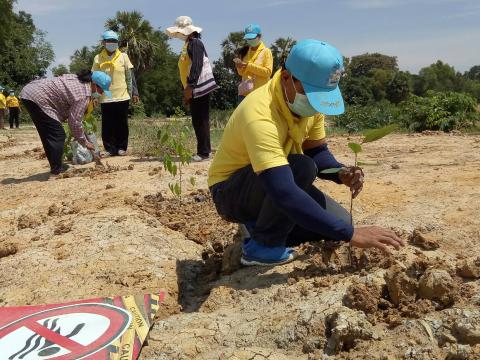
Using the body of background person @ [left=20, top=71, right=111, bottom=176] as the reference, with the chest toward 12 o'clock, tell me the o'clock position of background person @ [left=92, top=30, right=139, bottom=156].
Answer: background person @ [left=92, top=30, right=139, bottom=156] is roughly at 10 o'clock from background person @ [left=20, top=71, right=111, bottom=176].

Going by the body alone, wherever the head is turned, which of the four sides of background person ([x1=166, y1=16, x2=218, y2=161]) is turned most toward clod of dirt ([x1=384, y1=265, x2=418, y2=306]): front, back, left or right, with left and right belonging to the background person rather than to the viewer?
left

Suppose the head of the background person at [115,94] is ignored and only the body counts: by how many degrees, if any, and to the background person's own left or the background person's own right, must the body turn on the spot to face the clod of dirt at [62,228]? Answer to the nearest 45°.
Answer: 0° — they already face it

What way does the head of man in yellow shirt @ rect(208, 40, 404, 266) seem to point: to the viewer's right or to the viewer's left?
to the viewer's right

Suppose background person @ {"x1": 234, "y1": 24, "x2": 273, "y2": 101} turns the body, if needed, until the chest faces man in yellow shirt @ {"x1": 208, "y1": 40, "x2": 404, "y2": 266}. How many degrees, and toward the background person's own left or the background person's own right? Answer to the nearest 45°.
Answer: approximately 45° to the background person's own left

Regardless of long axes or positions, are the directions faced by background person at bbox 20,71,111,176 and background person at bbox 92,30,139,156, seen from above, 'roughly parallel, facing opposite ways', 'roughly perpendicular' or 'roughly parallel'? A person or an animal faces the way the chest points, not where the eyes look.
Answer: roughly perpendicular

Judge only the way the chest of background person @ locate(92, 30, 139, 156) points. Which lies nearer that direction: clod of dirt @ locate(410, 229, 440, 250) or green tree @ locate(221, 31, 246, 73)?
the clod of dirt

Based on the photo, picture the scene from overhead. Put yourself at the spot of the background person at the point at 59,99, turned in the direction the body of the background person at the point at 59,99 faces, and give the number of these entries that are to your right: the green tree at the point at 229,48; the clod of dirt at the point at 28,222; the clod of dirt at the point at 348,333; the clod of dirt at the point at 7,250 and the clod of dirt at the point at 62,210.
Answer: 4

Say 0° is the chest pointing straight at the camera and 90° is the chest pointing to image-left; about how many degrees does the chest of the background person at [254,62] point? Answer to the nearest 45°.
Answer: approximately 45°

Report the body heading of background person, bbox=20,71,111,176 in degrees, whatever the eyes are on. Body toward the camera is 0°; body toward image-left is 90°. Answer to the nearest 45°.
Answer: approximately 270°
